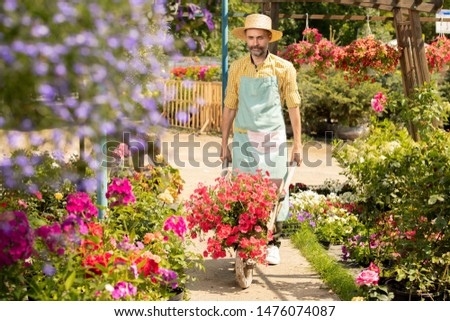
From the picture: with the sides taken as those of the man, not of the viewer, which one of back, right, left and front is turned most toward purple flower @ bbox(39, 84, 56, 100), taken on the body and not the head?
front

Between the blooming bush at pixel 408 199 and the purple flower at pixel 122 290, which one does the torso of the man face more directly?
the purple flower

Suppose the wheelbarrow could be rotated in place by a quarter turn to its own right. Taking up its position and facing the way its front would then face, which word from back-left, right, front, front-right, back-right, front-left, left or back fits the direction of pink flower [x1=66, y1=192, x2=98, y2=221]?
front-left

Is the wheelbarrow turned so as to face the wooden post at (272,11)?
no

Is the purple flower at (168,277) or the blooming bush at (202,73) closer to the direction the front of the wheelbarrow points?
the purple flower

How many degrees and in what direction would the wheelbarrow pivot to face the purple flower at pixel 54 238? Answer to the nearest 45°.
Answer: approximately 45° to its right

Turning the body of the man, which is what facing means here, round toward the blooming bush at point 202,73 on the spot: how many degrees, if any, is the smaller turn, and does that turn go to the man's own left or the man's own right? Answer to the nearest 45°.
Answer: approximately 180°

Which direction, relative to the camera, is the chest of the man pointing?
toward the camera

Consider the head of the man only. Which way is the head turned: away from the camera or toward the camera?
toward the camera

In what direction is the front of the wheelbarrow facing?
toward the camera

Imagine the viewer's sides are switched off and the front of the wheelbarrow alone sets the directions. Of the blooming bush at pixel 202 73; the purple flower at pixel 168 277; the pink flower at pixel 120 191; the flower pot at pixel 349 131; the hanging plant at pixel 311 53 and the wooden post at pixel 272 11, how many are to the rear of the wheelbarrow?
4
